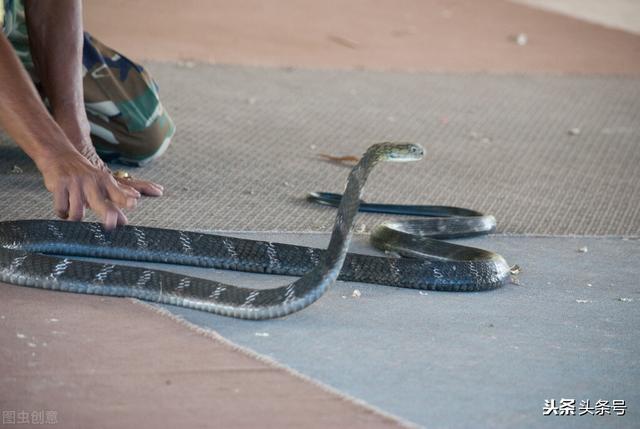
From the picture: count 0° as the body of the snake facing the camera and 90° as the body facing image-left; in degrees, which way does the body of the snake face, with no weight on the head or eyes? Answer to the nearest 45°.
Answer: approximately 270°
